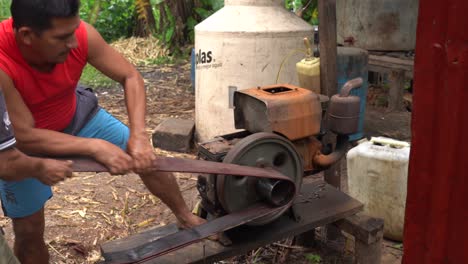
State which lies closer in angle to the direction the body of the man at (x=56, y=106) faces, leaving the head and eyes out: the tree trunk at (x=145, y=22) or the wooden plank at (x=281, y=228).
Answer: the wooden plank

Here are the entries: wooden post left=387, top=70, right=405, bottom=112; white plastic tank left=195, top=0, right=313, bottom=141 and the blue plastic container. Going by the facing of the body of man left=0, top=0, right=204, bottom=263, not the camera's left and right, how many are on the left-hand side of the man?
3

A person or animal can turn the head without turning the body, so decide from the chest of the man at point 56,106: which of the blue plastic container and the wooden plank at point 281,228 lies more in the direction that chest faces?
the wooden plank

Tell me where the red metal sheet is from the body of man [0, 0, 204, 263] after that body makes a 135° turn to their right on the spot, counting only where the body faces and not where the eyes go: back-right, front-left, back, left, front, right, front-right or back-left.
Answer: back-left

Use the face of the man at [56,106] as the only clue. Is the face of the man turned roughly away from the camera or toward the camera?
toward the camera

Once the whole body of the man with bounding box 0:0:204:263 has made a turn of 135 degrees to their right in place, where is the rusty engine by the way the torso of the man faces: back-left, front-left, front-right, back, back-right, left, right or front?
back

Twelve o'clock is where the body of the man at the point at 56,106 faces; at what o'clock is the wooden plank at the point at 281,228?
The wooden plank is roughly at 11 o'clock from the man.

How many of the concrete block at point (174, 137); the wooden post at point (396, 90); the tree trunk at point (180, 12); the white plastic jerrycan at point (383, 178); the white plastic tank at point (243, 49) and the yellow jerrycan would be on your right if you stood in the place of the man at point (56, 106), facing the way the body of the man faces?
0

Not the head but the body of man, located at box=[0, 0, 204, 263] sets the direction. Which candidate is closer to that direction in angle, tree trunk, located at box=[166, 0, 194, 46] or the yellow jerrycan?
the yellow jerrycan

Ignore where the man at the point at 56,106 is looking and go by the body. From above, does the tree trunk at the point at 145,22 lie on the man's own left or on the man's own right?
on the man's own left

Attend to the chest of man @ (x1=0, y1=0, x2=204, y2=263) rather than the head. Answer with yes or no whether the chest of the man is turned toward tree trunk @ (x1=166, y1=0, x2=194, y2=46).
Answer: no

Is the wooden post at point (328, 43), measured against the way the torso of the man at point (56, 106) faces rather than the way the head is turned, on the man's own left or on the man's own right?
on the man's own left

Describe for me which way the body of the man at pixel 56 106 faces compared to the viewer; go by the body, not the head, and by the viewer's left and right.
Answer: facing the viewer and to the right of the viewer

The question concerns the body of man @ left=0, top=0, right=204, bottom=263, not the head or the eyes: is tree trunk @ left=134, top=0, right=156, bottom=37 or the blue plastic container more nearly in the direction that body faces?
the blue plastic container

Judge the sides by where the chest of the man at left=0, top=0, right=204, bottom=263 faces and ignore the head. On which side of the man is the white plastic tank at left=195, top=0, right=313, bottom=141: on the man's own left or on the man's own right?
on the man's own left

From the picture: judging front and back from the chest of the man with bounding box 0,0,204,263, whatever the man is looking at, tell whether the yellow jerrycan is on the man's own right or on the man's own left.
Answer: on the man's own left

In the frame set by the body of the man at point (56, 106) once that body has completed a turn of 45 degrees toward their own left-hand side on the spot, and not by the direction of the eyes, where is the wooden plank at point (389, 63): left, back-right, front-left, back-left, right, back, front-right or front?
front-left
